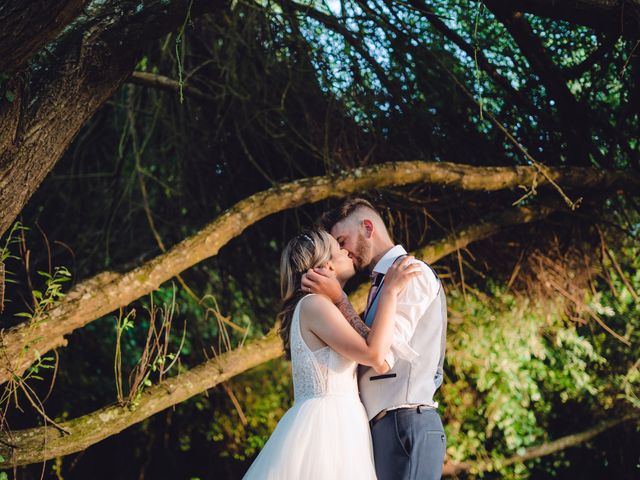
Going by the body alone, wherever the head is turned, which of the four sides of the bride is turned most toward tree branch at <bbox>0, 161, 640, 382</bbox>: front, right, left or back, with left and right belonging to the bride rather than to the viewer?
left

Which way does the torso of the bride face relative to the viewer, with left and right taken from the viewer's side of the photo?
facing to the right of the viewer

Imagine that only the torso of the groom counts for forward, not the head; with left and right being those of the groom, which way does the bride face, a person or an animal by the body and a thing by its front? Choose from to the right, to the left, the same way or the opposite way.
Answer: the opposite way

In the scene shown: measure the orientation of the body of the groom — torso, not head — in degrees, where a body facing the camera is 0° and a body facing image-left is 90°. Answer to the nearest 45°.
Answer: approximately 90°

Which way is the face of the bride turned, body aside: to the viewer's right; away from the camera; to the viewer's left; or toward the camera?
to the viewer's right
